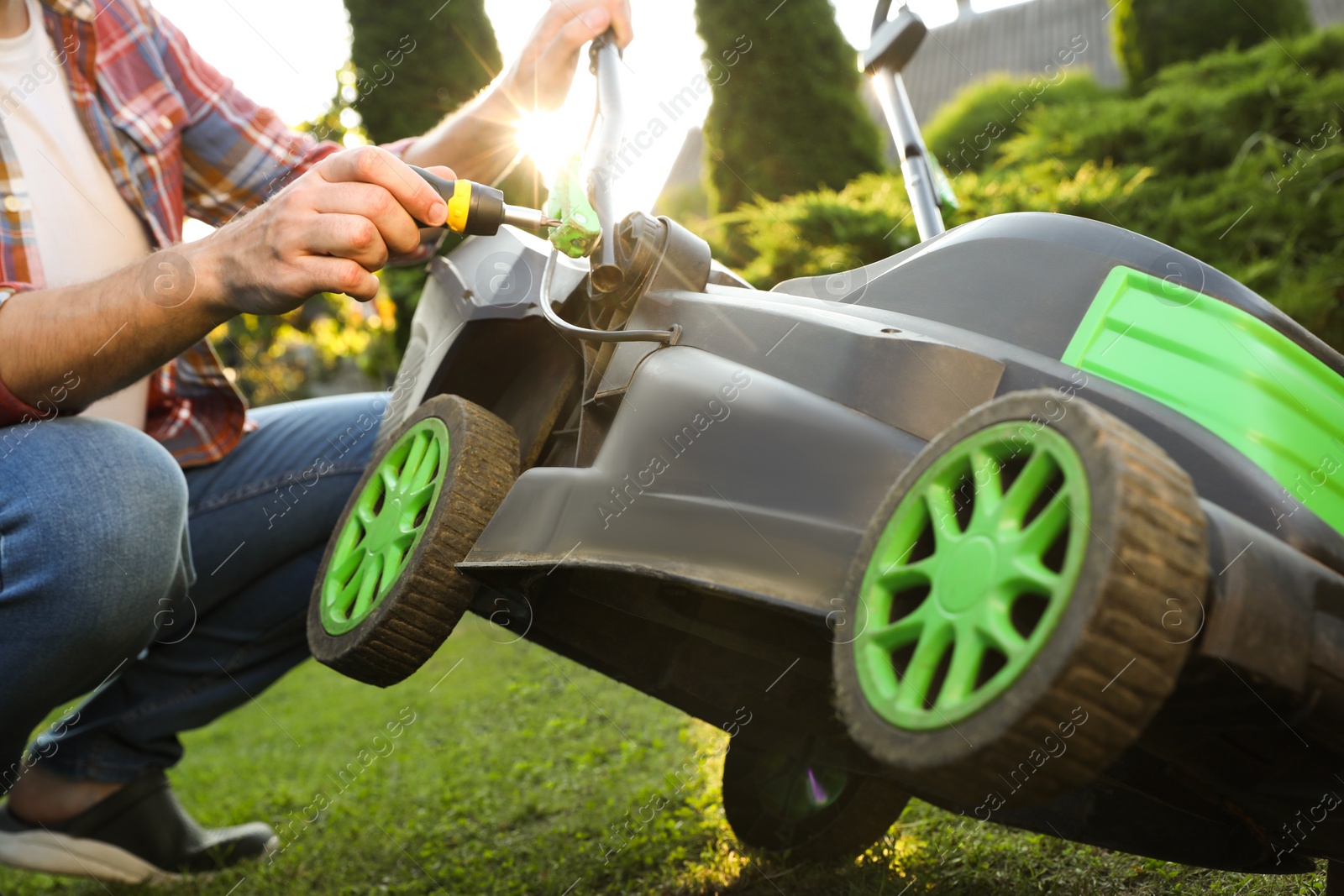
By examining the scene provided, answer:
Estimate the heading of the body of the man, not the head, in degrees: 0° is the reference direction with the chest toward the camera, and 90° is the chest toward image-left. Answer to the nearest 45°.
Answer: approximately 315°

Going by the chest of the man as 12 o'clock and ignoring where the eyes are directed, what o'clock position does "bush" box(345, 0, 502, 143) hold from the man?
The bush is roughly at 8 o'clock from the man.

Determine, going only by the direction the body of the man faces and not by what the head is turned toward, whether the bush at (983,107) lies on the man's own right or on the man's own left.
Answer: on the man's own left

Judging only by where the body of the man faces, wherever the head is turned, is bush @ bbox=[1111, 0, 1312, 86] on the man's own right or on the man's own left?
on the man's own left

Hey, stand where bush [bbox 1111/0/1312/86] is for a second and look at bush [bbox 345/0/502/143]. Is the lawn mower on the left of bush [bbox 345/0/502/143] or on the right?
left

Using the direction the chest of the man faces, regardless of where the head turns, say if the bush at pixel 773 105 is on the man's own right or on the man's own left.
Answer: on the man's own left
